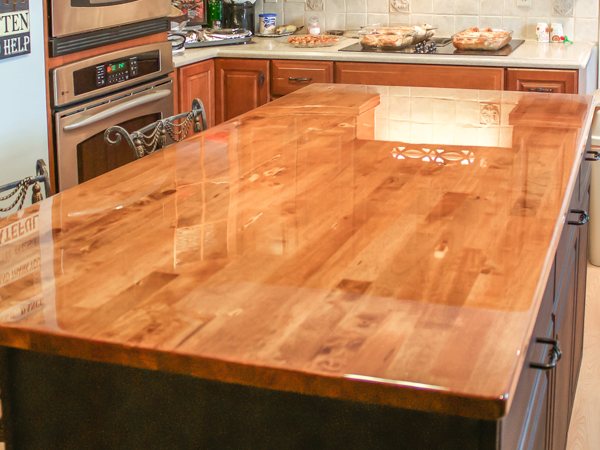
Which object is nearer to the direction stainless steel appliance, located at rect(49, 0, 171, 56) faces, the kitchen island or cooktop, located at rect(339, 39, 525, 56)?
the kitchen island

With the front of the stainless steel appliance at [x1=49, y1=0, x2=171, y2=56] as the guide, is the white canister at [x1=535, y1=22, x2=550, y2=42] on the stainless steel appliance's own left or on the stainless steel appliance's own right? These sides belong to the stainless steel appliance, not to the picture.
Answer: on the stainless steel appliance's own left

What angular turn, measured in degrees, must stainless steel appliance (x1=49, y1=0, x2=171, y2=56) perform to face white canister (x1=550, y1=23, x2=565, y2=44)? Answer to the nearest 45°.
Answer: approximately 90° to its left

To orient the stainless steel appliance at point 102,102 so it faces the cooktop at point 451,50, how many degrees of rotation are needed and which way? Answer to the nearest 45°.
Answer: approximately 90° to its left

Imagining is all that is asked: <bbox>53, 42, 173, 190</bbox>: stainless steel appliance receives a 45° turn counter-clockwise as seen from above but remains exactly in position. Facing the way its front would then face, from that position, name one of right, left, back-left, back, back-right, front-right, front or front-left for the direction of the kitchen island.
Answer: right

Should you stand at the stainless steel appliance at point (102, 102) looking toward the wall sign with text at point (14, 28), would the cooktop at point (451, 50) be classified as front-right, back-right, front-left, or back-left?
back-left

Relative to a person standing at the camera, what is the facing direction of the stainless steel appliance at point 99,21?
facing the viewer and to the right of the viewer

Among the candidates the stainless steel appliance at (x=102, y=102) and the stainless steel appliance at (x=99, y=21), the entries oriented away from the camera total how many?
0

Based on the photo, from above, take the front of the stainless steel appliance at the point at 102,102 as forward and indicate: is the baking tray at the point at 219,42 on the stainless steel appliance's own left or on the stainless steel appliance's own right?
on the stainless steel appliance's own left

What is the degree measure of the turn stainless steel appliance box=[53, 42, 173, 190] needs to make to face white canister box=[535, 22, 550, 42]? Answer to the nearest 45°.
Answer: approximately 90° to its left
